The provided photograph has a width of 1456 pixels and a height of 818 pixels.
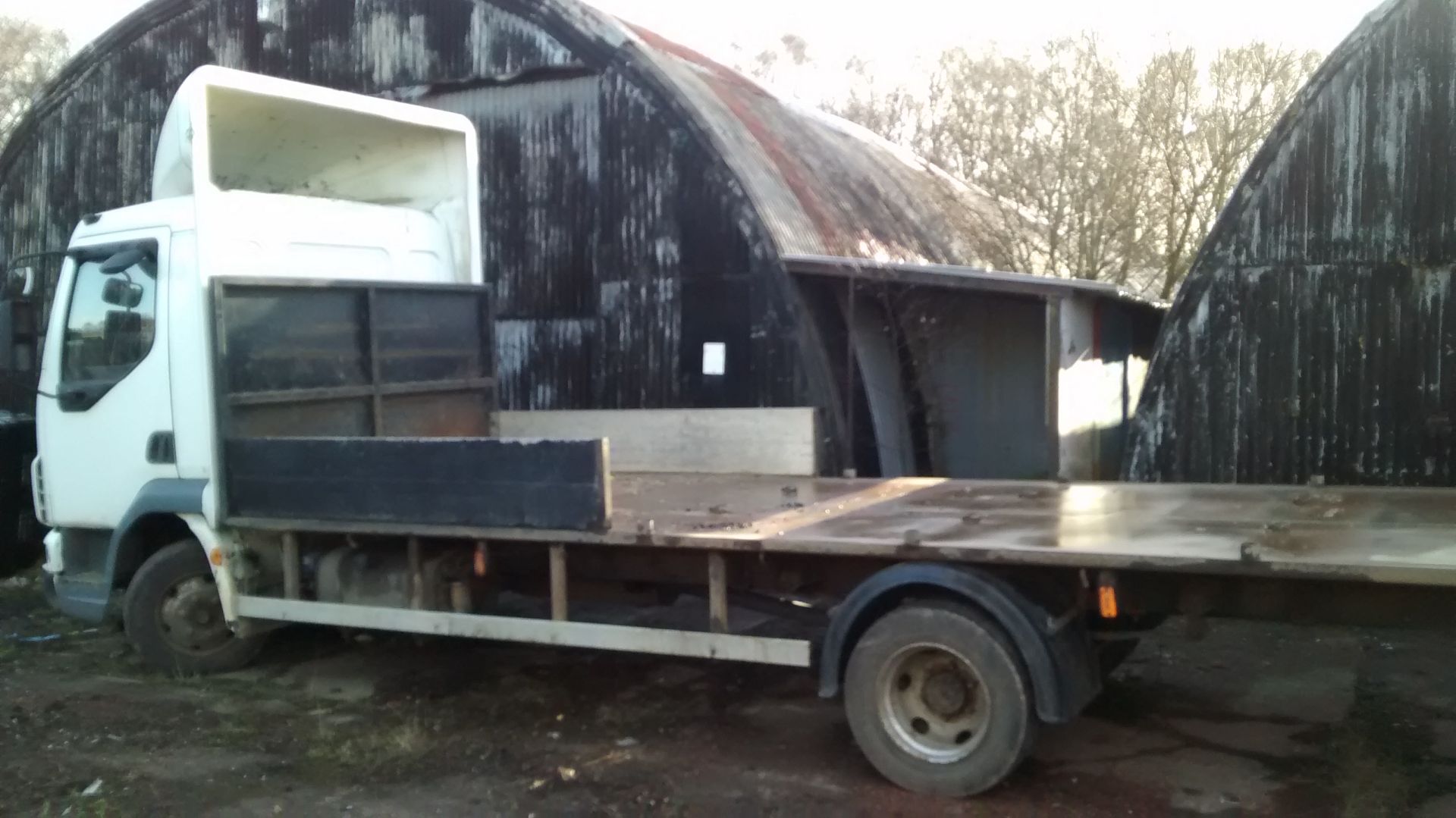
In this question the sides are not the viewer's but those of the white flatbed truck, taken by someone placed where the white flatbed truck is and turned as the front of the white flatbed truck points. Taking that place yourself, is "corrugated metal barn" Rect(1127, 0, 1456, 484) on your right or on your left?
on your right

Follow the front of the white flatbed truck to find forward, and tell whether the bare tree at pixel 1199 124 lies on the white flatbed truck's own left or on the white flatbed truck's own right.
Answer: on the white flatbed truck's own right

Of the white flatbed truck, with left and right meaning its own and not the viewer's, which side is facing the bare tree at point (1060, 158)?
right

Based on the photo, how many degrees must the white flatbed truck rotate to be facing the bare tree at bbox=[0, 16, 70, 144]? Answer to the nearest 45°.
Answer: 0° — it already faces it

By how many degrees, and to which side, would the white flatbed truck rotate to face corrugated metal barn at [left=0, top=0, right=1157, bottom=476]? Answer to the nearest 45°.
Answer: approximately 45° to its right

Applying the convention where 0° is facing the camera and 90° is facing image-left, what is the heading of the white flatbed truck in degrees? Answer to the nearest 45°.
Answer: approximately 135°

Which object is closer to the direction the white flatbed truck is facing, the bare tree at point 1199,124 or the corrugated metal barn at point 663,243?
the corrugated metal barn
